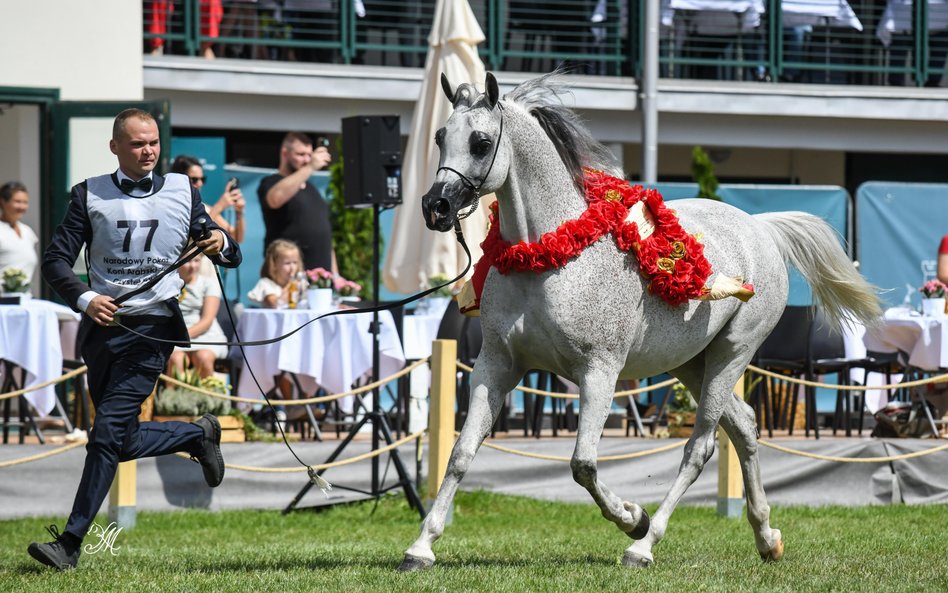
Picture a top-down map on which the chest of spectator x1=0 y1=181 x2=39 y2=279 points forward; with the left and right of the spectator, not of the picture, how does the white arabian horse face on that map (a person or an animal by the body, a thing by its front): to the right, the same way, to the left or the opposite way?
to the right

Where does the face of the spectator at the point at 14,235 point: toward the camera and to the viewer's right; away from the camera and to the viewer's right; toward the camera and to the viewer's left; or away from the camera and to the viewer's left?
toward the camera and to the viewer's right

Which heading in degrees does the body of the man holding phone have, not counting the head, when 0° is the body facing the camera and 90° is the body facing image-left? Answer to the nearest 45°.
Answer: approximately 315°

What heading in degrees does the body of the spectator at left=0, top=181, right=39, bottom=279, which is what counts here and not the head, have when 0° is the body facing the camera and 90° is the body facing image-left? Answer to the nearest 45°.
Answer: approximately 315°

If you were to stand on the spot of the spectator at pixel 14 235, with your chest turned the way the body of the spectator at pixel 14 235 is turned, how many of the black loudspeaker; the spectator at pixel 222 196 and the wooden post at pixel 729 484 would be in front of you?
3

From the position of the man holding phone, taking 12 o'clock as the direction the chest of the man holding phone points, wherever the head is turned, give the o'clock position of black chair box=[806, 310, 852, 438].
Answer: The black chair is roughly at 11 o'clock from the man holding phone.

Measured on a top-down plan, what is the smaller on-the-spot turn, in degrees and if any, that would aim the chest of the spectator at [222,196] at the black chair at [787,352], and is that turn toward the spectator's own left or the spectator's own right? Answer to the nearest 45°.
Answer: approximately 45° to the spectator's own left

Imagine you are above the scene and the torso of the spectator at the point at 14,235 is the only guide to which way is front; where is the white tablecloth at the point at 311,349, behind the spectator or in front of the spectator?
in front

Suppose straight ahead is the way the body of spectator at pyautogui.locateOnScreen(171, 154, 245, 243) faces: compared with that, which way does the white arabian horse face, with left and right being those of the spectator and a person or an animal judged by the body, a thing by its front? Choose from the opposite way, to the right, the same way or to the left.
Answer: to the right

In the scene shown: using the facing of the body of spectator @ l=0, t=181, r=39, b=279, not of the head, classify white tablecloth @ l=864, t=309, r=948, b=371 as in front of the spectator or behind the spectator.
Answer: in front

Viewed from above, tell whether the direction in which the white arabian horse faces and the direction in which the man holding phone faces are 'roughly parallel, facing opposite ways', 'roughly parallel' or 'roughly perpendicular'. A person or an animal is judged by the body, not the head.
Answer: roughly perpendicular

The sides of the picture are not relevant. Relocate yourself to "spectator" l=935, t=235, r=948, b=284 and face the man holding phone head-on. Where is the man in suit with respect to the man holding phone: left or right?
left
